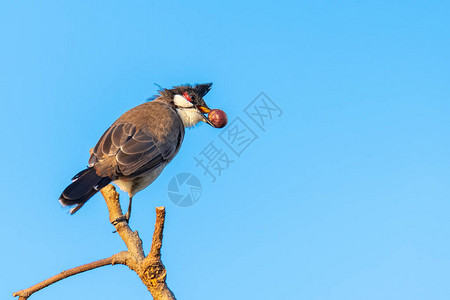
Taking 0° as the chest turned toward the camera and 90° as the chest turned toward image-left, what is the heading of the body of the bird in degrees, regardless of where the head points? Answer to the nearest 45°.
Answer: approximately 225°
